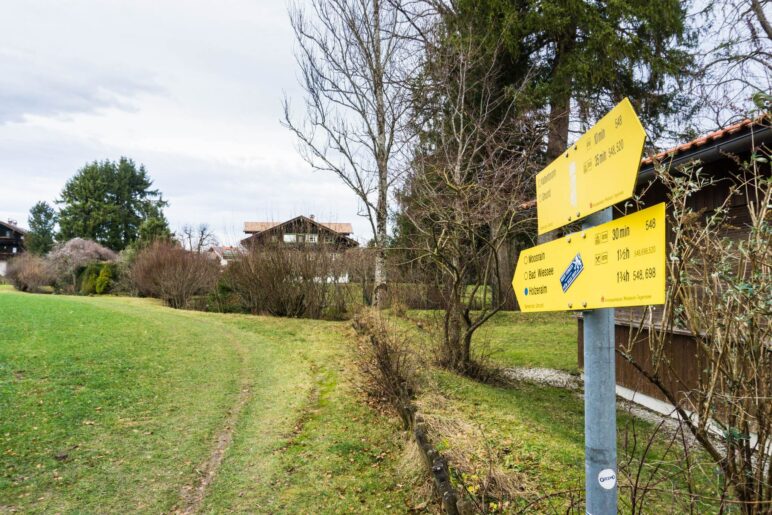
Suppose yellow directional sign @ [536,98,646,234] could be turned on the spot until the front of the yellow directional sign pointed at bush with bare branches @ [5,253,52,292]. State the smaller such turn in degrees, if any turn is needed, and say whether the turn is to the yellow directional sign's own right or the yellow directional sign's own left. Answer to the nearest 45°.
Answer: approximately 90° to the yellow directional sign's own right

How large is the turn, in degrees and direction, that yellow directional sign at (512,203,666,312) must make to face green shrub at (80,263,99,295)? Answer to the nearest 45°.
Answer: approximately 90° to its right

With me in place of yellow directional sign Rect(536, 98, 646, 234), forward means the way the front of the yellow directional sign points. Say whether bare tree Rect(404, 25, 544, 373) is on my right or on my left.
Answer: on my right

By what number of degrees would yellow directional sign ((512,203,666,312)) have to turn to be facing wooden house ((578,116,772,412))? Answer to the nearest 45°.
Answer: approximately 135° to its right

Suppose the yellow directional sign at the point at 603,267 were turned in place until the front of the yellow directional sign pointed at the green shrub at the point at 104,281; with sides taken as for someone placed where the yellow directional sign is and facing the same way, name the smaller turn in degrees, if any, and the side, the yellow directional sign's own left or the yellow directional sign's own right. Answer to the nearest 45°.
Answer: approximately 90° to the yellow directional sign's own right

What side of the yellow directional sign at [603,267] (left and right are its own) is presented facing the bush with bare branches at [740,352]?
back

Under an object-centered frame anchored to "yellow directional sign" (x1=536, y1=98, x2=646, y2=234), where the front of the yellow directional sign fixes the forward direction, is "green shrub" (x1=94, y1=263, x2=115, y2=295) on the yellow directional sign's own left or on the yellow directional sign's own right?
on the yellow directional sign's own right
